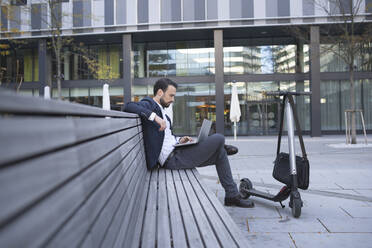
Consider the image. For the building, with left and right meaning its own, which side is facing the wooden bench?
front

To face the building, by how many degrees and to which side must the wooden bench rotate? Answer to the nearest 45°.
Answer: approximately 90° to its left

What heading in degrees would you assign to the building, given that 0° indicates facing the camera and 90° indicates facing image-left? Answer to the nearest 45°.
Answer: approximately 0°

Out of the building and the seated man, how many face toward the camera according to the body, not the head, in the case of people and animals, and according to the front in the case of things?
1

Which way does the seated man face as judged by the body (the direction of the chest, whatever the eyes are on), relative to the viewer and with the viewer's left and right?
facing to the right of the viewer

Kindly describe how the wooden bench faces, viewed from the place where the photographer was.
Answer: facing to the right of the viewer

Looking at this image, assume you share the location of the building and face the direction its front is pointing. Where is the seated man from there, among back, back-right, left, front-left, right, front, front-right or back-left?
front
